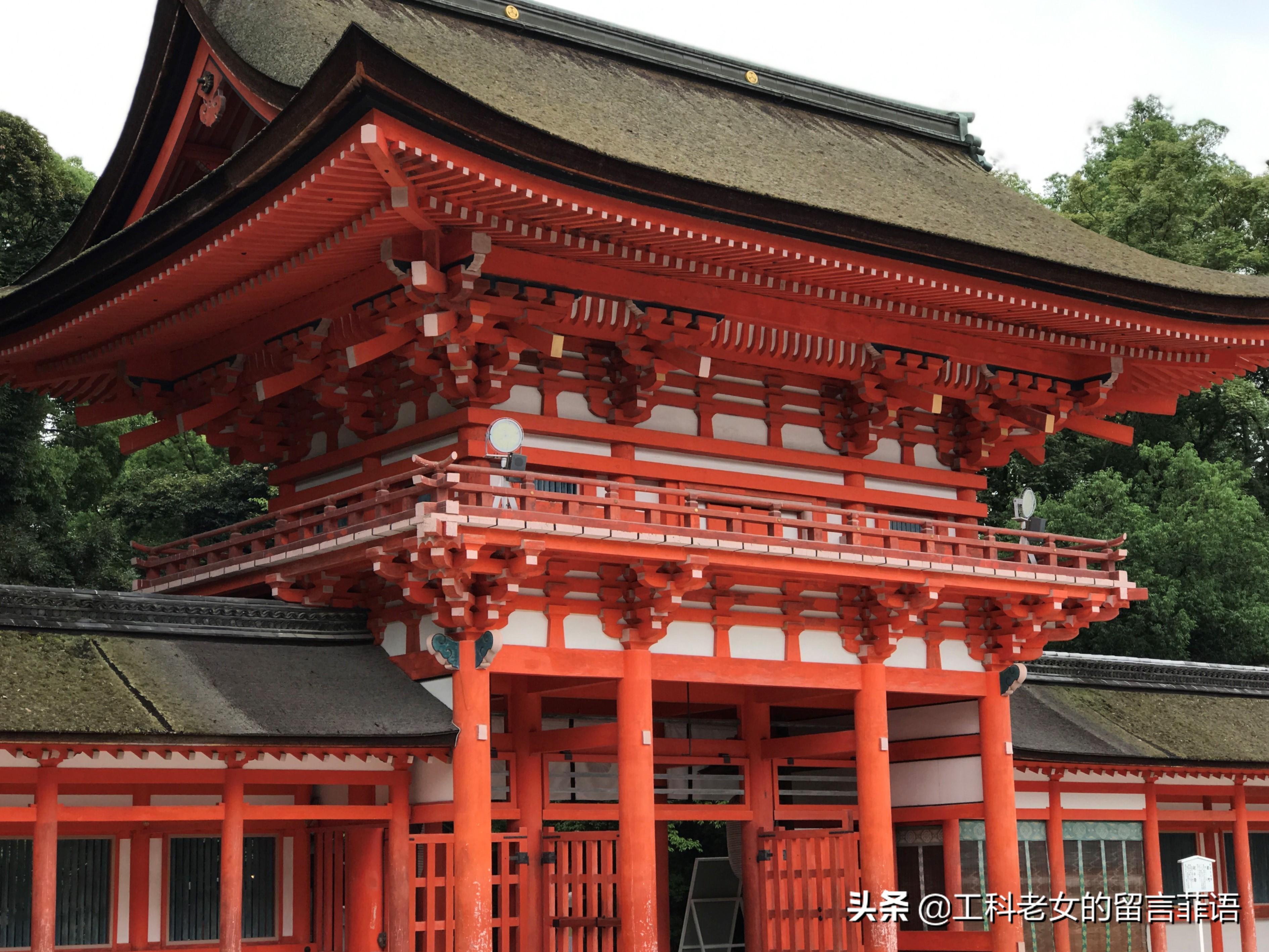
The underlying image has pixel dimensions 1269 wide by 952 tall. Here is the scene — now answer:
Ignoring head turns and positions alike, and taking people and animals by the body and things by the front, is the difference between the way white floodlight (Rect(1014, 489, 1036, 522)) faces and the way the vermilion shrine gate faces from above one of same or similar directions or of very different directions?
same or similar directions

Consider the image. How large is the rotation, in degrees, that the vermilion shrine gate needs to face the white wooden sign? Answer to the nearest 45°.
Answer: approximately 45° to its left

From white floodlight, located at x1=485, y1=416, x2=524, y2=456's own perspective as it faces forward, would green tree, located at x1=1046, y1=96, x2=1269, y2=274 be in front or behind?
behind

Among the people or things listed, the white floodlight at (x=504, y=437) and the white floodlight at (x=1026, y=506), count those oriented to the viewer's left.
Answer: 0

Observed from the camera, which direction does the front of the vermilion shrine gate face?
facing the viewer and to the right of the viewer

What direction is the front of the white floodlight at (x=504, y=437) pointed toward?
toward the camera

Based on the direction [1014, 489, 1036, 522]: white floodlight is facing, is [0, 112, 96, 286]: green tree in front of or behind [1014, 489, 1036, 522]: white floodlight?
behind

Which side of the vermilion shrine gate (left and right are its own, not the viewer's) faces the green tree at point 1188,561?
left
